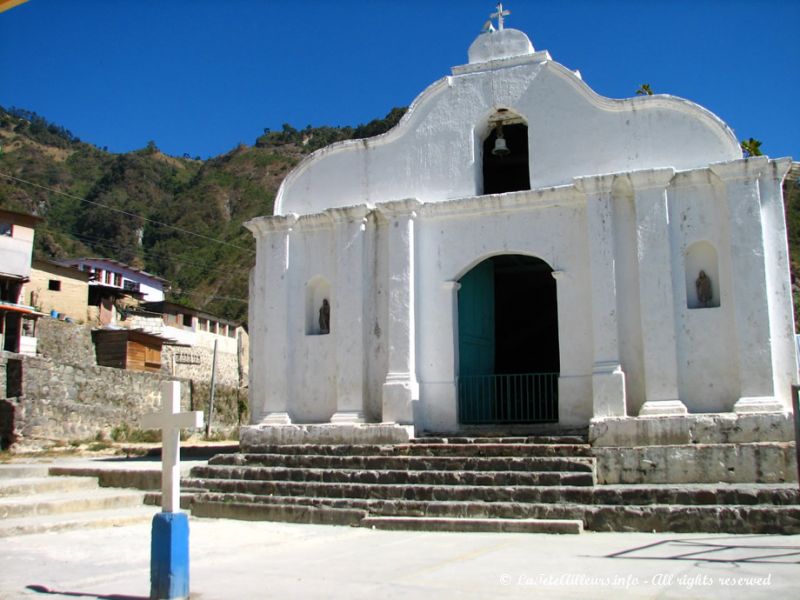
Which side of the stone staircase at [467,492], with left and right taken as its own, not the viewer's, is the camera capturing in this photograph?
front

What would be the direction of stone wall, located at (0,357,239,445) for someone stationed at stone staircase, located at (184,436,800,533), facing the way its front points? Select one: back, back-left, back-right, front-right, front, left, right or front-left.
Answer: back-right

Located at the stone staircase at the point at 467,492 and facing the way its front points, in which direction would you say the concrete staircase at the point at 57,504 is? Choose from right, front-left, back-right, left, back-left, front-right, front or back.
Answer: right

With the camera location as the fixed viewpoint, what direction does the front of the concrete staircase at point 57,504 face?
facing the viewer and to the right of the viewer

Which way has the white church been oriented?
toward the camera

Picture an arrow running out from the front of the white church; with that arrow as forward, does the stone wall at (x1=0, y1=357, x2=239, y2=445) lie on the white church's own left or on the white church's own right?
on the white church's own right

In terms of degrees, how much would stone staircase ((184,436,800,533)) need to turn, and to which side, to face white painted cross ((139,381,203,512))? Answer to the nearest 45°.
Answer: approximately 45° to its right

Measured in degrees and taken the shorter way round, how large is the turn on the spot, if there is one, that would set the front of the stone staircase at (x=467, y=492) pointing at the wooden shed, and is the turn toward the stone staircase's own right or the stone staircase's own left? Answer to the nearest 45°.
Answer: approximately 135° to the stone staircase's own right

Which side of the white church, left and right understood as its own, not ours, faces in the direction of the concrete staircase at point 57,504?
right

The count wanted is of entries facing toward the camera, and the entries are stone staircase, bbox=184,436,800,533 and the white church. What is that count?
2

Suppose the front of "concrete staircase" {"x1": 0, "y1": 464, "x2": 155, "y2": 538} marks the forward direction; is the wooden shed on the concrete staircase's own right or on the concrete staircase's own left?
on the concrete staircase's own left
